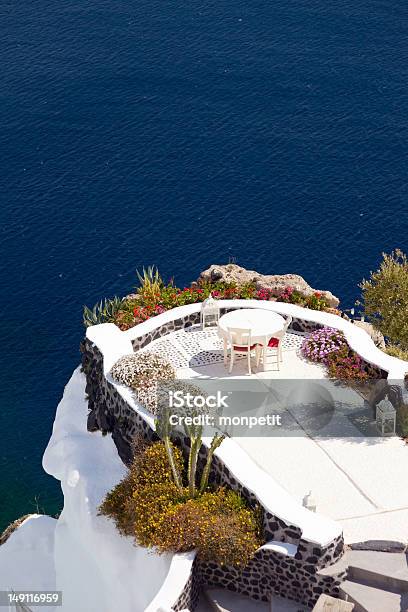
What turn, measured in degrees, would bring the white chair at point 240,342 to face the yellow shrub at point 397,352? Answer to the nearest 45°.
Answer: approximately 45° to its right

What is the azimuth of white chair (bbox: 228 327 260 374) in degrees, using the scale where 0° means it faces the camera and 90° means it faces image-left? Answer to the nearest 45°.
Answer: approximately 225°

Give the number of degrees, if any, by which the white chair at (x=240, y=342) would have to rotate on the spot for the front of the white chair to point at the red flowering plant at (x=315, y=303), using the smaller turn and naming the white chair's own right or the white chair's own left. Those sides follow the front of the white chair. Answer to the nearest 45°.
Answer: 0° — it already faces it

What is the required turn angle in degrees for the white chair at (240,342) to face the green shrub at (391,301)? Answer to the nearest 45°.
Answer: approximately 45° to its right

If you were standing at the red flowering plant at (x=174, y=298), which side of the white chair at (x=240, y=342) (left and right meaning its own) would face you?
left
